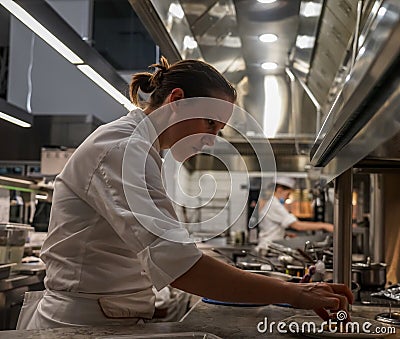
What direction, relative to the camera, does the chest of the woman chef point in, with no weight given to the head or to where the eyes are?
to the viewer's right

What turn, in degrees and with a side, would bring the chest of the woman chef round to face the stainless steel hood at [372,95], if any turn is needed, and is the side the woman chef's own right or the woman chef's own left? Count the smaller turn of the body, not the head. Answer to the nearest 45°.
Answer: approximately 45° to the woman chef's own right

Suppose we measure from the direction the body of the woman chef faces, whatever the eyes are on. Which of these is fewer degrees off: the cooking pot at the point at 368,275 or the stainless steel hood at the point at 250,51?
the cooking pot

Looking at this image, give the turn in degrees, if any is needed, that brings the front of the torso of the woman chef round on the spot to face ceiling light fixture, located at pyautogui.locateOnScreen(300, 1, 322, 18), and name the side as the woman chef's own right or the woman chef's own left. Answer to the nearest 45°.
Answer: approximately 45° to the woman chef's own left

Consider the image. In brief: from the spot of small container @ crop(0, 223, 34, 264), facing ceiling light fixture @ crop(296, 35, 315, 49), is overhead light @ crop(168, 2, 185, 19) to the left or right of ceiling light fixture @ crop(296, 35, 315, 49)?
right

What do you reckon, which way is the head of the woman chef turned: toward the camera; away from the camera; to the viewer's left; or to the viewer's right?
to the viewer's right
